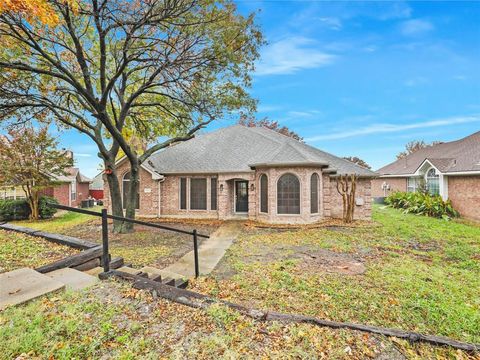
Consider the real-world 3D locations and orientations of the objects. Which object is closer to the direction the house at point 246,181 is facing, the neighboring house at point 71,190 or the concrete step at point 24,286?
the concrete step

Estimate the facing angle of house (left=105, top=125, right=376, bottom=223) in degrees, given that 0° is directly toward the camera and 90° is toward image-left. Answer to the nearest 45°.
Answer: approximately 0°

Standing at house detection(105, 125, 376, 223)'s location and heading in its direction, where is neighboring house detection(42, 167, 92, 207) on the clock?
The neighboring house is roughly at 4 o'clock from the house.

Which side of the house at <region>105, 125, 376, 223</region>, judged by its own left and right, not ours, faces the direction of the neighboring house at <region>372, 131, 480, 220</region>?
left

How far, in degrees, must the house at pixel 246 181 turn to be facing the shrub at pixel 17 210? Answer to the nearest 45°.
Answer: approximately 90° to its right

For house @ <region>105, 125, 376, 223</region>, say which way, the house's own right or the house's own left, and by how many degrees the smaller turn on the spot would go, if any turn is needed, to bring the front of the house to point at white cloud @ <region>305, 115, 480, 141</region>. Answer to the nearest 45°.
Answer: approximately 135° to the house's own left

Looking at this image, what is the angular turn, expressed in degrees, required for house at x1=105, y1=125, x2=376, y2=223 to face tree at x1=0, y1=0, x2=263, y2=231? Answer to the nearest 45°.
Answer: approximately 45° to its right

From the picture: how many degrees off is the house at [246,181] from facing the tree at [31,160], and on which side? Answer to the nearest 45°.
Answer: approximately 90° to its right

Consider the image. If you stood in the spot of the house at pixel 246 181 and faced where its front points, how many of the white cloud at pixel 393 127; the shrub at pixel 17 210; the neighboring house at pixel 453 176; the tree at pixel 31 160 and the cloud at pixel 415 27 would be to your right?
2

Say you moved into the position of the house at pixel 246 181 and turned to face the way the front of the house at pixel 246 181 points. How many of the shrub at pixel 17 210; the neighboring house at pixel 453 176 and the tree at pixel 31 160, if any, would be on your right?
2

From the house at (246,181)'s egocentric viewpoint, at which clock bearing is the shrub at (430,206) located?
The shrub is roughly at 9 o'clock from the house.
